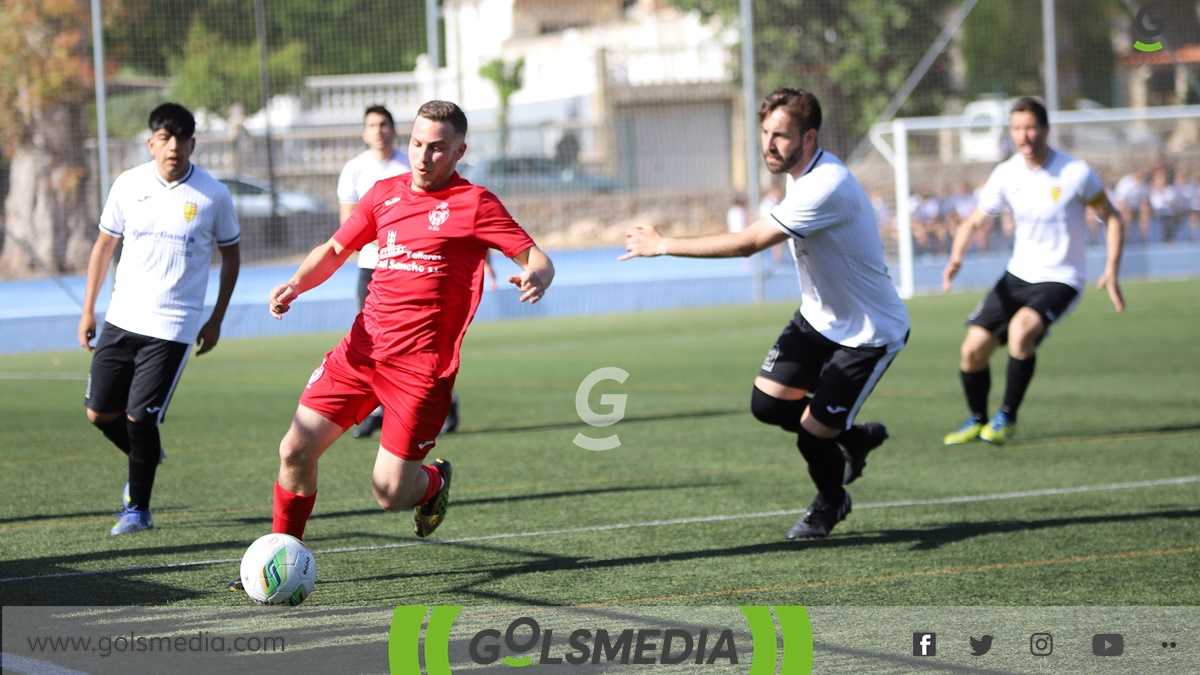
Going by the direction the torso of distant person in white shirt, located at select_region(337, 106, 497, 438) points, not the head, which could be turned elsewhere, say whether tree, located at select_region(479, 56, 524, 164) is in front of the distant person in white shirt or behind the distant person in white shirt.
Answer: behind

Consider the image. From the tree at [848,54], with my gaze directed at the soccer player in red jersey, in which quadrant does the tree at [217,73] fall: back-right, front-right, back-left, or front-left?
front-right

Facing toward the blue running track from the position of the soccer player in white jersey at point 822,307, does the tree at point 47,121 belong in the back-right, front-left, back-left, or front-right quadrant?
front-left

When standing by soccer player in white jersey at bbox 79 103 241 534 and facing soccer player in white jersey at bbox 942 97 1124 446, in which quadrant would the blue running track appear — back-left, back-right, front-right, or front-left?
front-left

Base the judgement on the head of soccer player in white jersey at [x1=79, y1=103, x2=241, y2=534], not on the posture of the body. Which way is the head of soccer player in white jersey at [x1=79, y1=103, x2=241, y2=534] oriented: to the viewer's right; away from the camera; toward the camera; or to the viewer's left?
toward the camera

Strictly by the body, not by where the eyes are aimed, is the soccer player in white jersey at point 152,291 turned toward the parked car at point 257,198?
no

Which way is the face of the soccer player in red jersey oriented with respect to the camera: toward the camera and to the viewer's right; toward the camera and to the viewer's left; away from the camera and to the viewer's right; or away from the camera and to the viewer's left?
toward the camera and to the viewer's left

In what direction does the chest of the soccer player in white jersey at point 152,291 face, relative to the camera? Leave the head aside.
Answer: toward the camera
